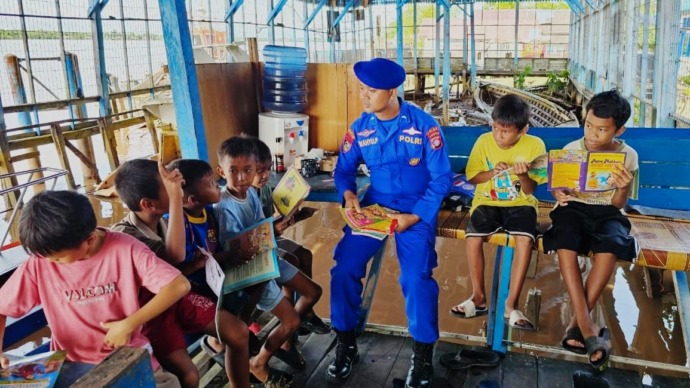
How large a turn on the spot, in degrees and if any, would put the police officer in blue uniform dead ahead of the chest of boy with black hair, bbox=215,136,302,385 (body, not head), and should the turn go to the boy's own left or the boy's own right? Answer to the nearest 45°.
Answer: approximately 45° to the boy's own left

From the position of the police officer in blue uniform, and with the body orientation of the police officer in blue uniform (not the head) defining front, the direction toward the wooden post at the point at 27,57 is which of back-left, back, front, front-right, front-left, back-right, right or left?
back-right

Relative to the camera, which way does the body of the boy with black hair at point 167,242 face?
to the viewer's right

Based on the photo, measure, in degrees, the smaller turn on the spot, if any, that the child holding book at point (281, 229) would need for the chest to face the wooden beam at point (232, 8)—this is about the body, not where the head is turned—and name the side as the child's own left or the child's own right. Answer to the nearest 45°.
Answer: approximately 135° to the child's own left

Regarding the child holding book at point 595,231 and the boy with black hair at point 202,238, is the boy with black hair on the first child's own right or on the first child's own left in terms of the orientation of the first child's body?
on the first child's own right

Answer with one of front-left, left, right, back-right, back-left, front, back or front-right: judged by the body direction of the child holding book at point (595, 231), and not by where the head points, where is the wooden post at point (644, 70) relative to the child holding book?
back

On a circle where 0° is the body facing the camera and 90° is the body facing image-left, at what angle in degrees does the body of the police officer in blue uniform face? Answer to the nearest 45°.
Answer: approximately 0°

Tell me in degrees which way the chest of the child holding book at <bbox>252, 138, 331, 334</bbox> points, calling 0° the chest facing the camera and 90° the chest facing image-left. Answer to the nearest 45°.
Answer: approximately 315°
